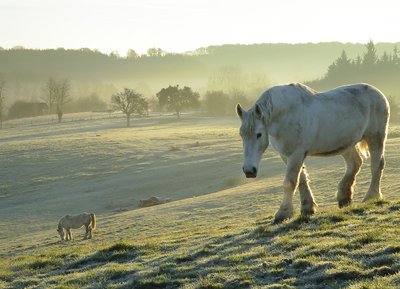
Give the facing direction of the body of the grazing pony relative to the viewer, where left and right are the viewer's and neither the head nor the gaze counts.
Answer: facing to the left of the viewer

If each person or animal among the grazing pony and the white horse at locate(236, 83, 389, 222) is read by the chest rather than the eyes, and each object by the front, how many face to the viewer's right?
0

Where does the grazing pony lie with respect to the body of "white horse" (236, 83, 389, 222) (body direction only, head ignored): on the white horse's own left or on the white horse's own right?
on the white horse's own right

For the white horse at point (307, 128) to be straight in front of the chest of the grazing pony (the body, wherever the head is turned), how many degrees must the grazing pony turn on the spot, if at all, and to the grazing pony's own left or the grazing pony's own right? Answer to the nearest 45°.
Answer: approximately 90° to the grazing pony's own left

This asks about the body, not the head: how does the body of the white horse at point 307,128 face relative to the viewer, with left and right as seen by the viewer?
facing the viewer and to the left of the viewer
